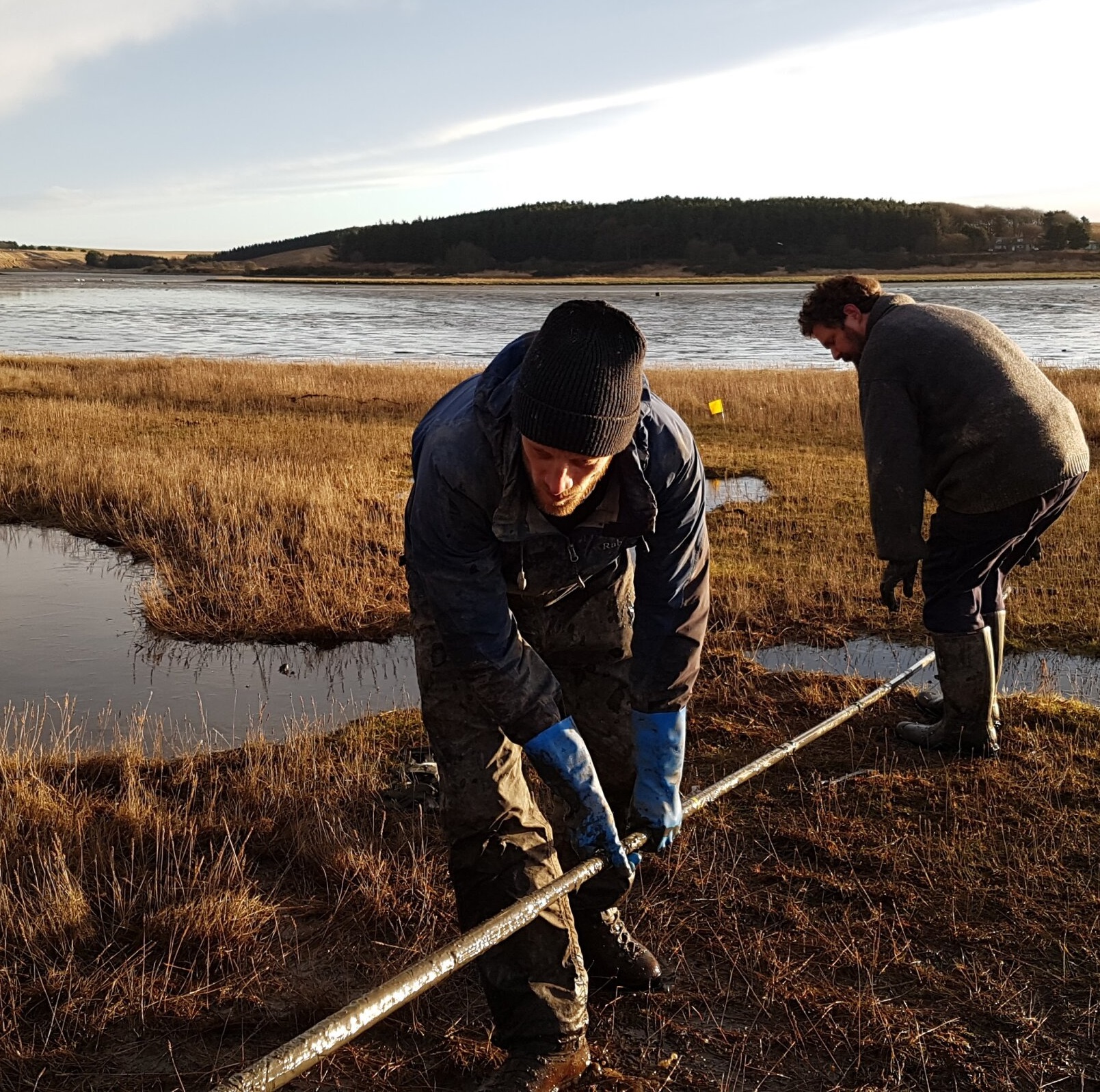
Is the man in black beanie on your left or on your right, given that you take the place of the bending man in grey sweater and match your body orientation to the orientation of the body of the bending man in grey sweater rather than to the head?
on your left

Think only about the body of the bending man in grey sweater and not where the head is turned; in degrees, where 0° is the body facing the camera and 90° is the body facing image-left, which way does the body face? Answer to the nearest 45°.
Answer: approximately 90°
